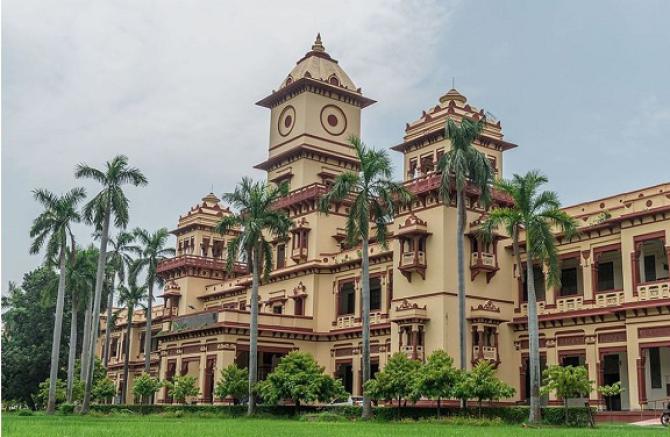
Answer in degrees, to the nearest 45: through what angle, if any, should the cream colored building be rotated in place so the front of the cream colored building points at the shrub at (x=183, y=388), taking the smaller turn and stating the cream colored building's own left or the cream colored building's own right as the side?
approximately 45° to the cream colored building's own right

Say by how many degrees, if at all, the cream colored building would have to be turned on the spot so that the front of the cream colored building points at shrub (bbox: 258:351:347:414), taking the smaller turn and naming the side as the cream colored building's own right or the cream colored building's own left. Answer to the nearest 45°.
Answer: approximately 45° to the cream colored building's own right

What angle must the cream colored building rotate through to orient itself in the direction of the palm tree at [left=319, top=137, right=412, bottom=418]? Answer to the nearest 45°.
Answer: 0° — it already faces it

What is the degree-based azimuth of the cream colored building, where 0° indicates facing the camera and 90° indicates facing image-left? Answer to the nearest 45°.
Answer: approximately 45°

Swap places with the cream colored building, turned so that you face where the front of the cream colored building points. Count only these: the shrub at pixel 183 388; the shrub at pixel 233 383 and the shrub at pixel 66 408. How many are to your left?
0

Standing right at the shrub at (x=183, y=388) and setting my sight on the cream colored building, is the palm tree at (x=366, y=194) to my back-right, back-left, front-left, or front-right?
front-right

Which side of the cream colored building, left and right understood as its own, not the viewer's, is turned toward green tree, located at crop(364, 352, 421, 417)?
front

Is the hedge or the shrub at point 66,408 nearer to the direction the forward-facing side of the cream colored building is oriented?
the hedge

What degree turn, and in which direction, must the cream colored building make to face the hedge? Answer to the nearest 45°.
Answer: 0° — it already faces it

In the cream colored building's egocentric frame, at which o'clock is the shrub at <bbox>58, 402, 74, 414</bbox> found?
The shrub is roughly at 2 o'clock from the cream colored building.

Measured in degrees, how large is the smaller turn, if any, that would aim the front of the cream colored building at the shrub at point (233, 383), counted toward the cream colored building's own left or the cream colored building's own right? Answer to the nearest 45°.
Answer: approximately 45° to the cream colored building's own right

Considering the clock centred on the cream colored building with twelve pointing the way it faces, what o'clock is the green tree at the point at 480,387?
The green tree is roughly at 11 o'clock from the cream colored building.
